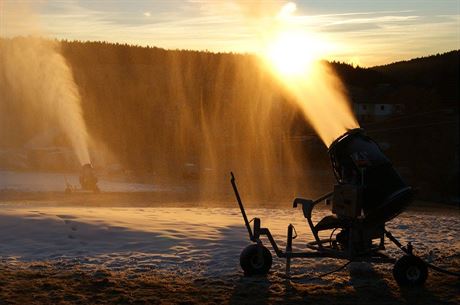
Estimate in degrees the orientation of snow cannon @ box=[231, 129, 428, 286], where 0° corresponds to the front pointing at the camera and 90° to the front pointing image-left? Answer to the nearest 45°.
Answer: approximately 90°

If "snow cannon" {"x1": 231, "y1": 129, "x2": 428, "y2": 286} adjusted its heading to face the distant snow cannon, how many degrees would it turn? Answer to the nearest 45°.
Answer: approximately 45° to its right
